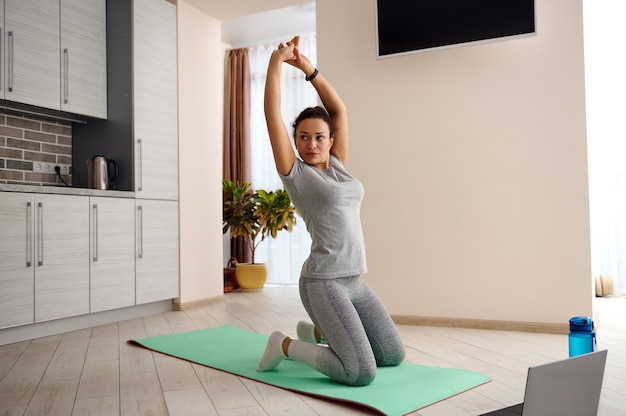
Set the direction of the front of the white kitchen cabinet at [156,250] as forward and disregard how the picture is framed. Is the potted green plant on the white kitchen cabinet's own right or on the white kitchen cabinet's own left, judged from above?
on the white kitchen cabinet's own left

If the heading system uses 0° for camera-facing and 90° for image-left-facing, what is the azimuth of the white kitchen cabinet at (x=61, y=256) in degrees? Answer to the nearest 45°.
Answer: approximately 315°

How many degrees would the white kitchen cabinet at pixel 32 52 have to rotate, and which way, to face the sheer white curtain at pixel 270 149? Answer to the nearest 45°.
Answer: approximately 90° to its left

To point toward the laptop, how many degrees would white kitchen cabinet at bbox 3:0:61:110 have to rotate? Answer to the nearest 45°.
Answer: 0° — it already faces it
